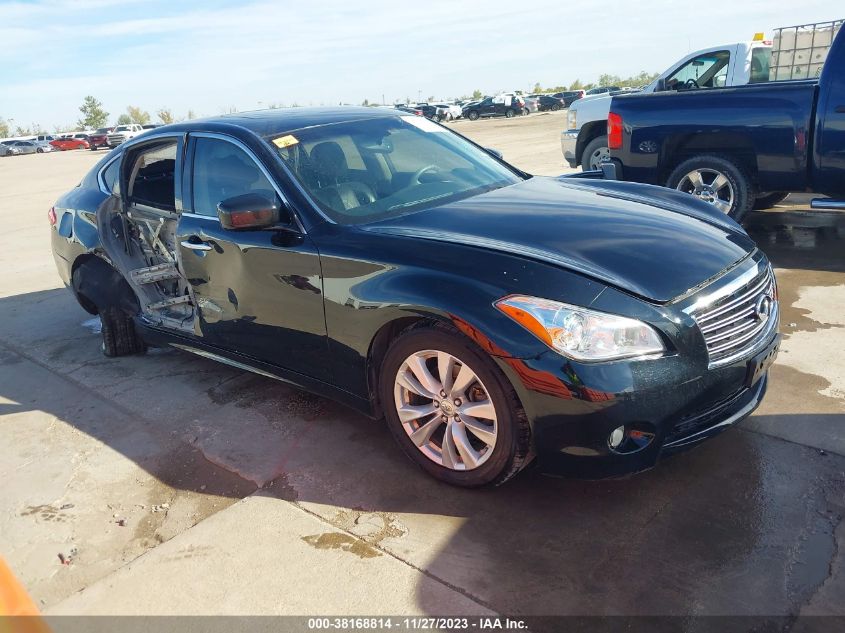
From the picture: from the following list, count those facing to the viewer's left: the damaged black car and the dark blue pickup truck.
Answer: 0

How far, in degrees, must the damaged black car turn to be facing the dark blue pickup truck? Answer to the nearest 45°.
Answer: approximately 90° to its left

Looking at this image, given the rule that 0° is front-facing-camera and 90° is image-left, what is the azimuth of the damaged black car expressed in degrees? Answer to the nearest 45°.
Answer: approximately 315°
